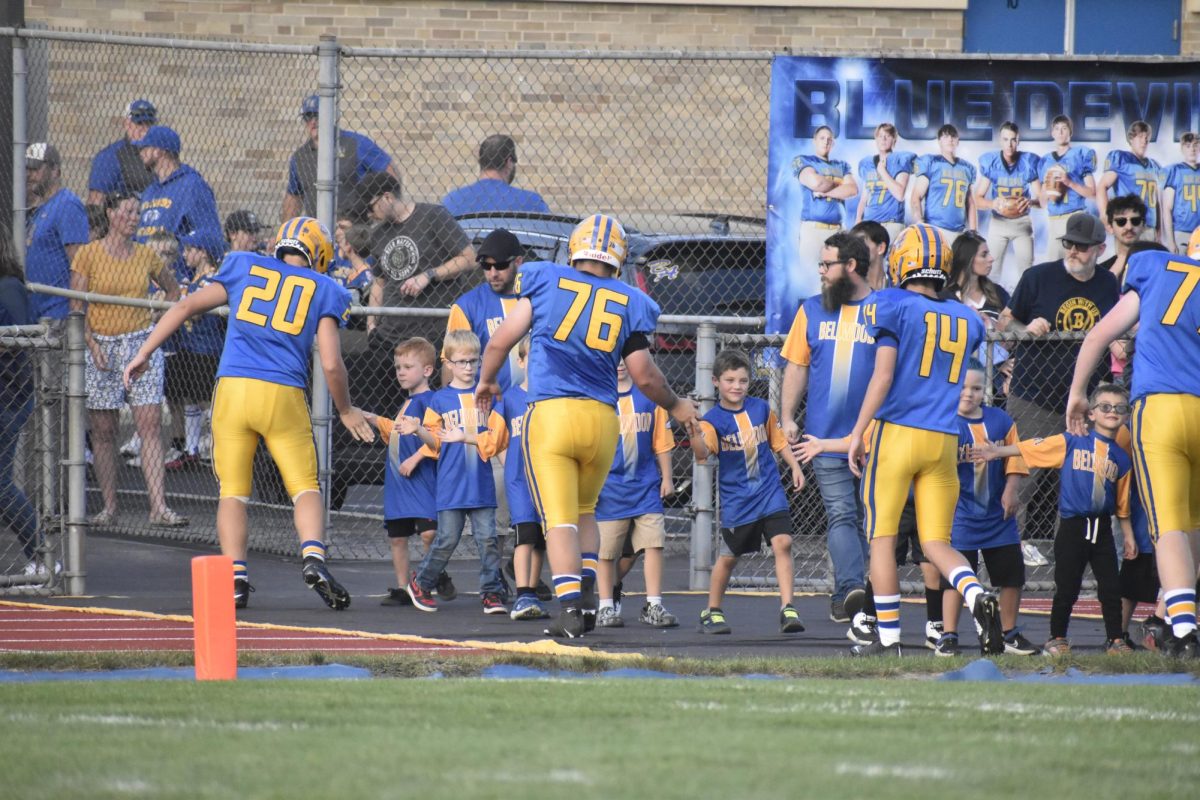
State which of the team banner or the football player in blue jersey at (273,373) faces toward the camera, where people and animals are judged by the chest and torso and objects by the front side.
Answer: the team banner

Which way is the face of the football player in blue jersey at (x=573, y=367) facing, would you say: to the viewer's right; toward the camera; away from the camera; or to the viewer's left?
away from the camera

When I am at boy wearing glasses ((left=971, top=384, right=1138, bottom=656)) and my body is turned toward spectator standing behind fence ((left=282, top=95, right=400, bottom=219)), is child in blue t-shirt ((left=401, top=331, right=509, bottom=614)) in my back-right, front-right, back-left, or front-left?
front-left

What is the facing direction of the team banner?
toward the camera

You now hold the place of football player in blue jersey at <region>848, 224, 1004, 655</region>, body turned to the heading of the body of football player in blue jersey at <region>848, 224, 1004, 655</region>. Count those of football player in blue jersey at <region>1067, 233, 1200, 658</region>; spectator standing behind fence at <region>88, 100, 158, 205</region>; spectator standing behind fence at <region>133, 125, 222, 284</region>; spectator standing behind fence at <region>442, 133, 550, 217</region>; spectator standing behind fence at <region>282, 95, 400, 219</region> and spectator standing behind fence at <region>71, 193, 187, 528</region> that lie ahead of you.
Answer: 5

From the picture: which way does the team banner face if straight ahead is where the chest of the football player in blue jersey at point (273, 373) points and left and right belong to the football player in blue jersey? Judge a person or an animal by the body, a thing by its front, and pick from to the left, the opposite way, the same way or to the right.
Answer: the opposite way

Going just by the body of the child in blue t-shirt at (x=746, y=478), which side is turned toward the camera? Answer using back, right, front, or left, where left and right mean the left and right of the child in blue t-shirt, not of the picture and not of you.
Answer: front

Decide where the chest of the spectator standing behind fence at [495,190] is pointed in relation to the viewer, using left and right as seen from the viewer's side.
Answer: facing away from the viewer

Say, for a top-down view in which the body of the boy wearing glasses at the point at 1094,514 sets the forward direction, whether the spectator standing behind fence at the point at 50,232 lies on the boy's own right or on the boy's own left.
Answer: on the boy's own right

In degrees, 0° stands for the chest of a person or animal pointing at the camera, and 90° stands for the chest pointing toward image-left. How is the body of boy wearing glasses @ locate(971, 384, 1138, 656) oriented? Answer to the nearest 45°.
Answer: approximately 0°

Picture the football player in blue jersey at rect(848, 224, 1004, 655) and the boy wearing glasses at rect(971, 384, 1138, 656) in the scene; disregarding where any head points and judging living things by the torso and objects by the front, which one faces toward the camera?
the boy wearing glasses

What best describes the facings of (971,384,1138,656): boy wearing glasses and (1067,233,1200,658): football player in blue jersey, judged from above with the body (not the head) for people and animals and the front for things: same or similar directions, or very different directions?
very different directions

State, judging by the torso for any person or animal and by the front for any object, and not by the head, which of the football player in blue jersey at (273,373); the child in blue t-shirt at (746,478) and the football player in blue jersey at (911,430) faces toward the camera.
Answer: the child in blue t-shirt

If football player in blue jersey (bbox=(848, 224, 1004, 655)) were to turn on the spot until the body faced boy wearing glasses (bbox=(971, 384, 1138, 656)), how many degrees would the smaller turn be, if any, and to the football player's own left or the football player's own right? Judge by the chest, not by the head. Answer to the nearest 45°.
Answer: approximately 90° to the football player's own right

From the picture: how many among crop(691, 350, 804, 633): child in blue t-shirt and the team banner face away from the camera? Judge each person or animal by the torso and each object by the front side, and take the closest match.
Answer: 0

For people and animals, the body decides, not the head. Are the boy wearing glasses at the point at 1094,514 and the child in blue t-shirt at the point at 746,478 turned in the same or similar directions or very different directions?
same or similar directions

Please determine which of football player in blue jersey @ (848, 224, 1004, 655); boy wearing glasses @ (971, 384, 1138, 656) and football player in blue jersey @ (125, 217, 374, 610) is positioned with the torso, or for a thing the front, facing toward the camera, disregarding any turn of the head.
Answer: the boy wearing glasses
